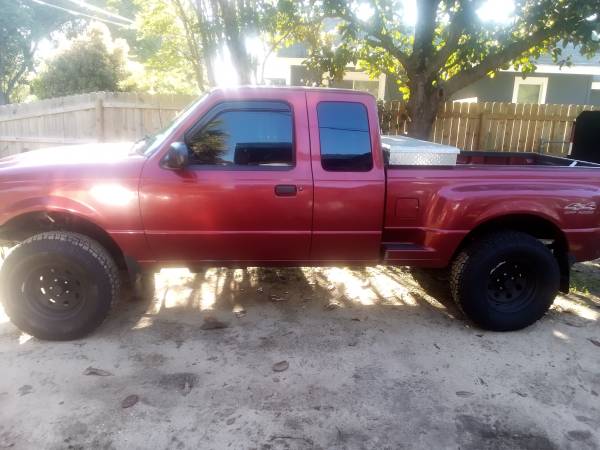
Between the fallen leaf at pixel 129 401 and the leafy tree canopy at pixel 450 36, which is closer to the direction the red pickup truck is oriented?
the fallen leaf

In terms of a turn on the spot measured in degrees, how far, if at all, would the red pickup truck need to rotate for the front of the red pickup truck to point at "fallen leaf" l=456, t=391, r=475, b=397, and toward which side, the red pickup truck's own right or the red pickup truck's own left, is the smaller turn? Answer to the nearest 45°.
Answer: approximately 135° to the red pickup truck's own left

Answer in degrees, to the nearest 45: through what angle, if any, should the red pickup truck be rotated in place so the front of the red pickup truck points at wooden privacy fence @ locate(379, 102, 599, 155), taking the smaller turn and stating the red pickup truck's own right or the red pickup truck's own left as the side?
approximately 135° to the red pickup truck's own right

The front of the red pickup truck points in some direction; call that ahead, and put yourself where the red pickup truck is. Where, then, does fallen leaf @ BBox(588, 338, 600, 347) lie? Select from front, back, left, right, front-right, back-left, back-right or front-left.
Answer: back

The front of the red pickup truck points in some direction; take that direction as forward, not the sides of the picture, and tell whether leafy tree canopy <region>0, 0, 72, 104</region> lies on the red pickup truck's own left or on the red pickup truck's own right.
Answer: on the red pickup truck's own right

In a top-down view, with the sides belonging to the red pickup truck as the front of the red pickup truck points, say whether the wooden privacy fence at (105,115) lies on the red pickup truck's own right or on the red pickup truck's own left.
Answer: on the red pickup truck's own right

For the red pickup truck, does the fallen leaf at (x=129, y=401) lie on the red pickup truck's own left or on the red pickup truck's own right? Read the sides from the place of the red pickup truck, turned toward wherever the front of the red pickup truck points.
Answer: on the red pickup truck's own left

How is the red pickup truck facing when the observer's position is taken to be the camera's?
facing to the left of the viewer

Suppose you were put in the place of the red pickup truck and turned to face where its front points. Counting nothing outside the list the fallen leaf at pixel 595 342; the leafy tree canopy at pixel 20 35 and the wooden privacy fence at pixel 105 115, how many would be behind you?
1

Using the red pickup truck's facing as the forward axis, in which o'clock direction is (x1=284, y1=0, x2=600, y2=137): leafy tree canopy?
The leafy tree canopy is roughly at 4 o'clock from the red pickup truck.

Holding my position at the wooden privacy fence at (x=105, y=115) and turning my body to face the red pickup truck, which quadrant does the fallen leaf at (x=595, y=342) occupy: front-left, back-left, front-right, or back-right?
front-left
